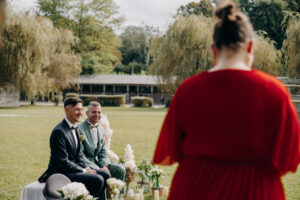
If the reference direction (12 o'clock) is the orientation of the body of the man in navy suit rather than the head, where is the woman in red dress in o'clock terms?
The woman in red dress is roughly at 1 o'clock from the man in navy suit.

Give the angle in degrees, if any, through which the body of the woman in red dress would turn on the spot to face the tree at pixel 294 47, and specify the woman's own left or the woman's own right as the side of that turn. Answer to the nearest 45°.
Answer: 0° — they already face it

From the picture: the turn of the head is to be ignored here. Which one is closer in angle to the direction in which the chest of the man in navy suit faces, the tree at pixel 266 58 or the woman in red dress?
the woman in red dress

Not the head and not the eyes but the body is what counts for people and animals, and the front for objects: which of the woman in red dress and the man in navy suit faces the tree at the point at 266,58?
the woman in red dress

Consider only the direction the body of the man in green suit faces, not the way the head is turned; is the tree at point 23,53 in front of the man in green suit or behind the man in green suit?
behind

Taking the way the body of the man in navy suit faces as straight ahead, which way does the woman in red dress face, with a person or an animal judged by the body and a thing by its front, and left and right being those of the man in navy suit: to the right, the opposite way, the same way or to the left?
to the left

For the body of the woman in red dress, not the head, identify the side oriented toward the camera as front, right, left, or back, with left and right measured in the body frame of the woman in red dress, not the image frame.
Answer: back

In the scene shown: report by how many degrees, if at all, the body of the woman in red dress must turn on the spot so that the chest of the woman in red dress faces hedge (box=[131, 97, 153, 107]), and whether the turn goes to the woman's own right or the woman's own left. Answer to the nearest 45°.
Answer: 0° — they already face it

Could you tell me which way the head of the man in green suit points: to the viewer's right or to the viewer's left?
to the viewer's right

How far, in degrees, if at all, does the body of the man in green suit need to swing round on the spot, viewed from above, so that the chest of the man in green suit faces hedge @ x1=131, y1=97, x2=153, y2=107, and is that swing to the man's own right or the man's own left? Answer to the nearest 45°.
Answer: approximately 135° to the man's own left

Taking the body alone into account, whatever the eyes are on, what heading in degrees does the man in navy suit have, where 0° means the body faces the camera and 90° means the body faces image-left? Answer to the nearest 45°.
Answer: approximately 315°

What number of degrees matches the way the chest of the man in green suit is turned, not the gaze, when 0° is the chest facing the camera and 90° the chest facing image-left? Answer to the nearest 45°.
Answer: approximately 315°

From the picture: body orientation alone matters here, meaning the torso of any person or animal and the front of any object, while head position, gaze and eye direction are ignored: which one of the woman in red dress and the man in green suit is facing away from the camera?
the woman in red dress
